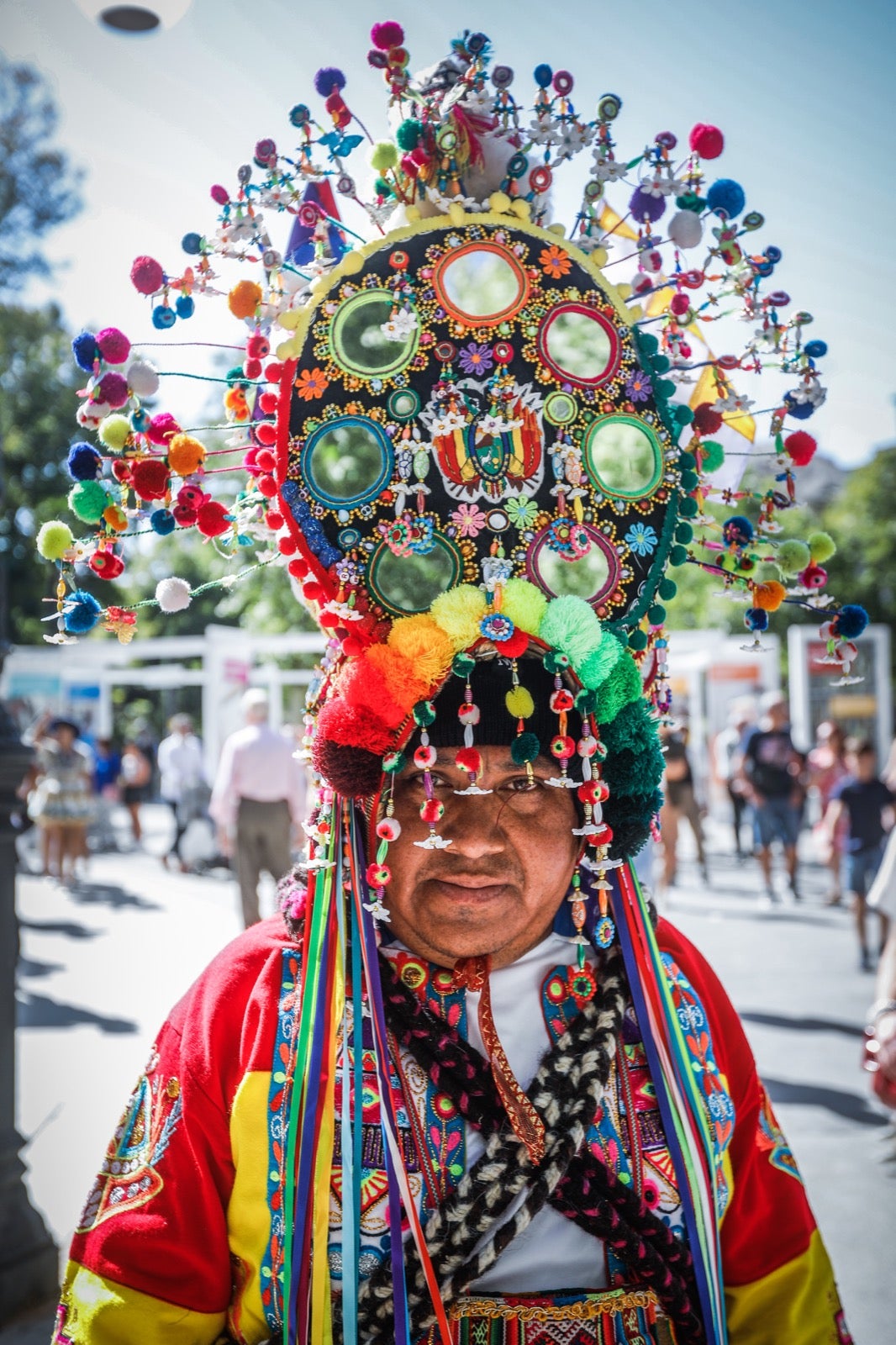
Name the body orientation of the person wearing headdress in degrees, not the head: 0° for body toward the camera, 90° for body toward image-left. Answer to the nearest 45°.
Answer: approximately 0°

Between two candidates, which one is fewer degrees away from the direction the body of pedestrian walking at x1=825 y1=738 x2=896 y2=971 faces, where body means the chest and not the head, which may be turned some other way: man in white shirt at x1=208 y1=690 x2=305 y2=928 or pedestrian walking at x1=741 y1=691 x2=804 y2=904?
the man in white shirt

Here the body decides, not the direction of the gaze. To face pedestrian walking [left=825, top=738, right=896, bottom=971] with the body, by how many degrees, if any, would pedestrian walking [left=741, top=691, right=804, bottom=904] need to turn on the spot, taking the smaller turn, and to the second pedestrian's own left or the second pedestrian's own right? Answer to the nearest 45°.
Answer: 0° — they already face them

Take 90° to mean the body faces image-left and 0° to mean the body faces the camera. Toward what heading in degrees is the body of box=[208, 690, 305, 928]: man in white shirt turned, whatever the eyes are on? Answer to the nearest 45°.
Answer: approximately 180°
